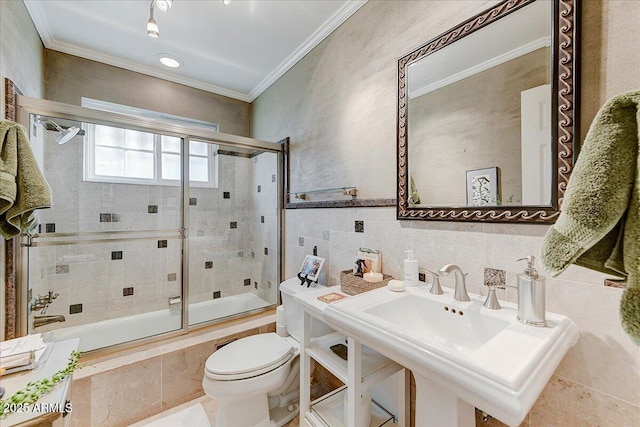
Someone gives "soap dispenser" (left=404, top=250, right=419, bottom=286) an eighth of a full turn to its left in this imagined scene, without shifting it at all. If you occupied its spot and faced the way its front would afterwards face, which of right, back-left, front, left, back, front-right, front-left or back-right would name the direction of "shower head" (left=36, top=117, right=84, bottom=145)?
right

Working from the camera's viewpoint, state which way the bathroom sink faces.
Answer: facing the viewer and to the left of the viewer

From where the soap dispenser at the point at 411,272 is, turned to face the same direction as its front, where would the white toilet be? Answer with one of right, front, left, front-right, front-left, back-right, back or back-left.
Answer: front-right

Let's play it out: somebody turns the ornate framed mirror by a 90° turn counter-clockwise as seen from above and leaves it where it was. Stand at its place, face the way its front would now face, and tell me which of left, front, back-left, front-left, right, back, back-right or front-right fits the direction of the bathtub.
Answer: back-right

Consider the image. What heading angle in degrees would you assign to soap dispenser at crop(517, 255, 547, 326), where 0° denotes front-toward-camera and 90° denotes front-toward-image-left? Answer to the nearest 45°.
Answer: approximately 90°

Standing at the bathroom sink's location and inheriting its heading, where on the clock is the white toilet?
The white toilet is roughly at 2 o'clock from the bathroom sink.

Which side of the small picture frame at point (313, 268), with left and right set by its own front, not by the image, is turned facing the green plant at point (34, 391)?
front

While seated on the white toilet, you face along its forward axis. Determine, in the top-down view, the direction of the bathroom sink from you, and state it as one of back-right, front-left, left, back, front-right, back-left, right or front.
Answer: left

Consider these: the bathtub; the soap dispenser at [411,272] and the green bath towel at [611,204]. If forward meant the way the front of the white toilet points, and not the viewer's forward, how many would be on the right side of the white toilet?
1

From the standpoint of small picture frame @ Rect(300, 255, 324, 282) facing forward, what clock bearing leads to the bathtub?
The bathtub is roughly at 2 o'clock from the small picture frame.

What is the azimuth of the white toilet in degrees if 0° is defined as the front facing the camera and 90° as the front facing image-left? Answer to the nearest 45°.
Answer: approximately 45°

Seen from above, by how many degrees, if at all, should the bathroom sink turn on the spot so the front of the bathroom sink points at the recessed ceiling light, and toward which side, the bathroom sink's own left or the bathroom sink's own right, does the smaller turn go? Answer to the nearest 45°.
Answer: approximately 45° to the bathroom sink's own right
